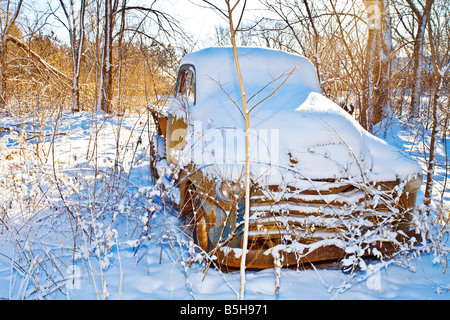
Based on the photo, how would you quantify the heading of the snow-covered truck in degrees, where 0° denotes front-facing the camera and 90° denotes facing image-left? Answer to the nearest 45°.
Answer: approximately 315°

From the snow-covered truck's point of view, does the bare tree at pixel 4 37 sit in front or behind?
behind

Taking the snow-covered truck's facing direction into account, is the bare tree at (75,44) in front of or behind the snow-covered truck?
behind
